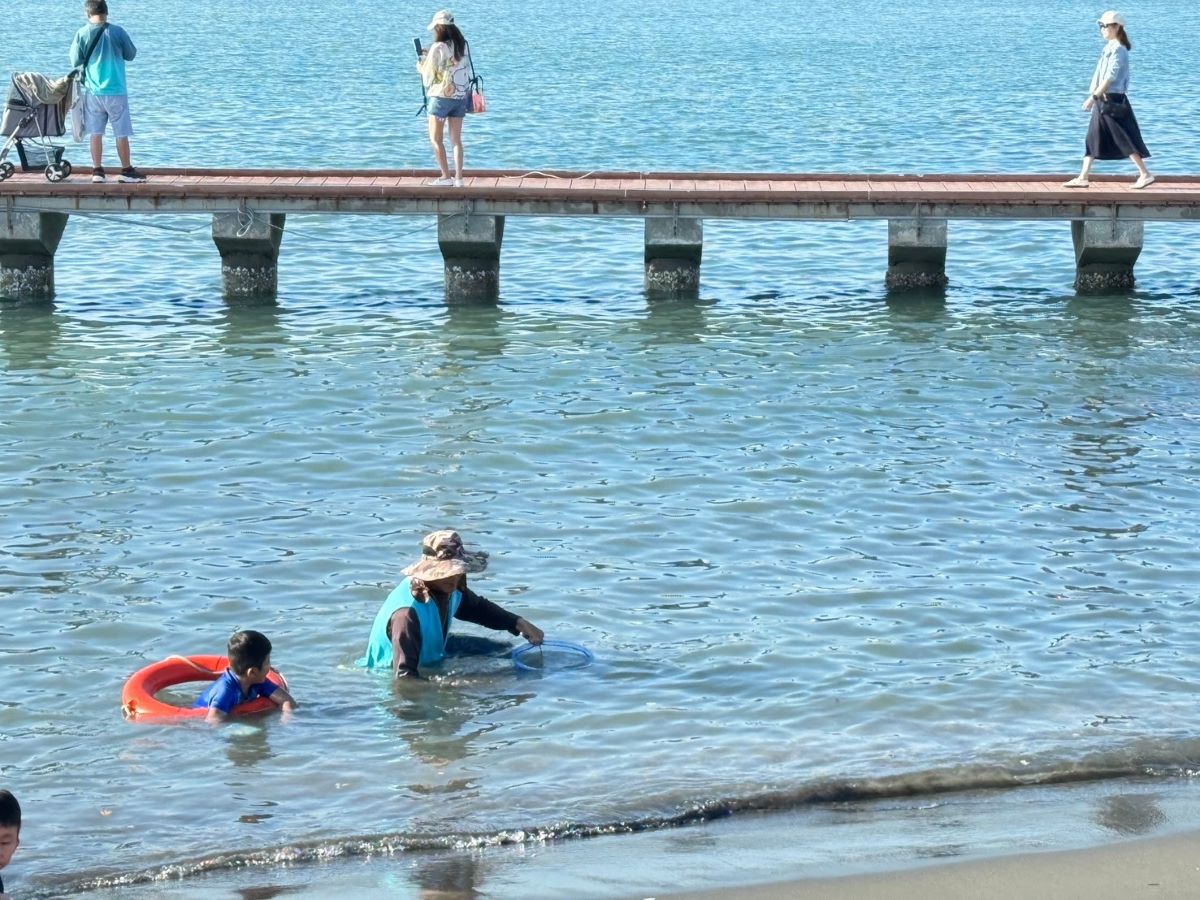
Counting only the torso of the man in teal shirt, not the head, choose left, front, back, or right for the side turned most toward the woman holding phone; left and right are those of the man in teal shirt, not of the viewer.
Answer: right

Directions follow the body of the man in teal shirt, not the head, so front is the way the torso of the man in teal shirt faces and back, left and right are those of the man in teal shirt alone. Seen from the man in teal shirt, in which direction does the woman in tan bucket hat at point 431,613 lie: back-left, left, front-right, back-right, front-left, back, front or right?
back

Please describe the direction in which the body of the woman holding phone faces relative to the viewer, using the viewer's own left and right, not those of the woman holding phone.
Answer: facing away from the viewer and to the left of the viewer

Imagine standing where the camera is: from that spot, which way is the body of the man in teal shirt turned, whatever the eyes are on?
away from the camera

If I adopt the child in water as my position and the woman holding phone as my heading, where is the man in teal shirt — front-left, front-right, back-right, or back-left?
front-left

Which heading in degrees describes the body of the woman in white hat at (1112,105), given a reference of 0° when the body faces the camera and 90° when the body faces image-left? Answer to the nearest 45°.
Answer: approximately 90°

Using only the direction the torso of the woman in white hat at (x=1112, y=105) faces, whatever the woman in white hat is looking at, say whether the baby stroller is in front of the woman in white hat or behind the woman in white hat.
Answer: in front
